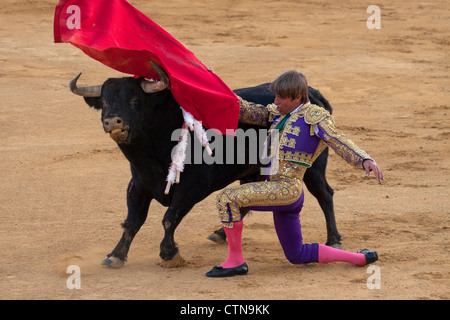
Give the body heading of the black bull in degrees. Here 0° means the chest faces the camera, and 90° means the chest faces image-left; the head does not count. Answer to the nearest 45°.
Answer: approximately 45°
